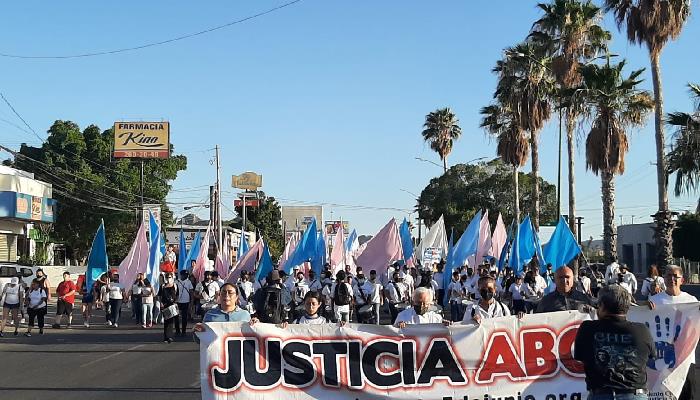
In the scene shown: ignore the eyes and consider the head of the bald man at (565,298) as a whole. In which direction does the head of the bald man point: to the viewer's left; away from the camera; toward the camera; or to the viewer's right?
toward the camera

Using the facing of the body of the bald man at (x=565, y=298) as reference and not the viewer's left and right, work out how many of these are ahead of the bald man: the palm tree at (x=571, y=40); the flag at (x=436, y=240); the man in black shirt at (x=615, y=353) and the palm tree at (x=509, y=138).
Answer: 1

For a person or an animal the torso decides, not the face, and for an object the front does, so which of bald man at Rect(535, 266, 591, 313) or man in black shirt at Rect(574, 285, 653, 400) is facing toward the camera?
the bald man

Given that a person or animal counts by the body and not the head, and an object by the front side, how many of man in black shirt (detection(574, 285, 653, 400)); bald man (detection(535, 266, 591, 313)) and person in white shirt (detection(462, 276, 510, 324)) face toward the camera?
2

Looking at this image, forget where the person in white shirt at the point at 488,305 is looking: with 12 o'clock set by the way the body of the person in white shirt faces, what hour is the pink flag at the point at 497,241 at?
The pink flag is roughly at 6 o'clock from the person in white shirt.

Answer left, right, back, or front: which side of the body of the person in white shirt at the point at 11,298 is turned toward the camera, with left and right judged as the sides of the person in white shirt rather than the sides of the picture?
front

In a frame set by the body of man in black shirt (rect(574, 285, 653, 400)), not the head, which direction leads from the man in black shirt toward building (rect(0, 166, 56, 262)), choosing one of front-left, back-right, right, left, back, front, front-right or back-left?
front-left

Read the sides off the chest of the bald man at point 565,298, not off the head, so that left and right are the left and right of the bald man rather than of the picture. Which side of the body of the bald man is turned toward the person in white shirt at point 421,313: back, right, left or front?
right

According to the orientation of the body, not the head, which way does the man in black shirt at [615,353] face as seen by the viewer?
away from the camera

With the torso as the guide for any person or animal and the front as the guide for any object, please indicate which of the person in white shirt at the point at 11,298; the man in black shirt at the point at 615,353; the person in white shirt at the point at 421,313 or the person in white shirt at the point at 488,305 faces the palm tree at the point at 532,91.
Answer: the man in black shirt

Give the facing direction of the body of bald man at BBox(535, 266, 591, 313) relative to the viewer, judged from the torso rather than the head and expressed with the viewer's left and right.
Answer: facing the viewer

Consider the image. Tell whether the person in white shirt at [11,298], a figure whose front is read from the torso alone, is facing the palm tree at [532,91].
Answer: no

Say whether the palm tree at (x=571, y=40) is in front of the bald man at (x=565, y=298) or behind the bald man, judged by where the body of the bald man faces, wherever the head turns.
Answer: behind

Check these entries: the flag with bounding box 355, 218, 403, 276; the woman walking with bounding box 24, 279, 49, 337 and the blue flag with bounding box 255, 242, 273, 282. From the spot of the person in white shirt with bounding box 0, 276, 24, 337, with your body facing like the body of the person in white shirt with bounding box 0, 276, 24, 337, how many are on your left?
3

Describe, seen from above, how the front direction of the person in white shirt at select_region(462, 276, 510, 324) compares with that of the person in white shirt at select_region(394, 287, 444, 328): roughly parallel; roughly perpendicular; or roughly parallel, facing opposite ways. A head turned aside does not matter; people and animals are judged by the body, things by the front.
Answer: roughly parallel

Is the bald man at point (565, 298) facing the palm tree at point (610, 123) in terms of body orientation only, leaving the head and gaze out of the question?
no
